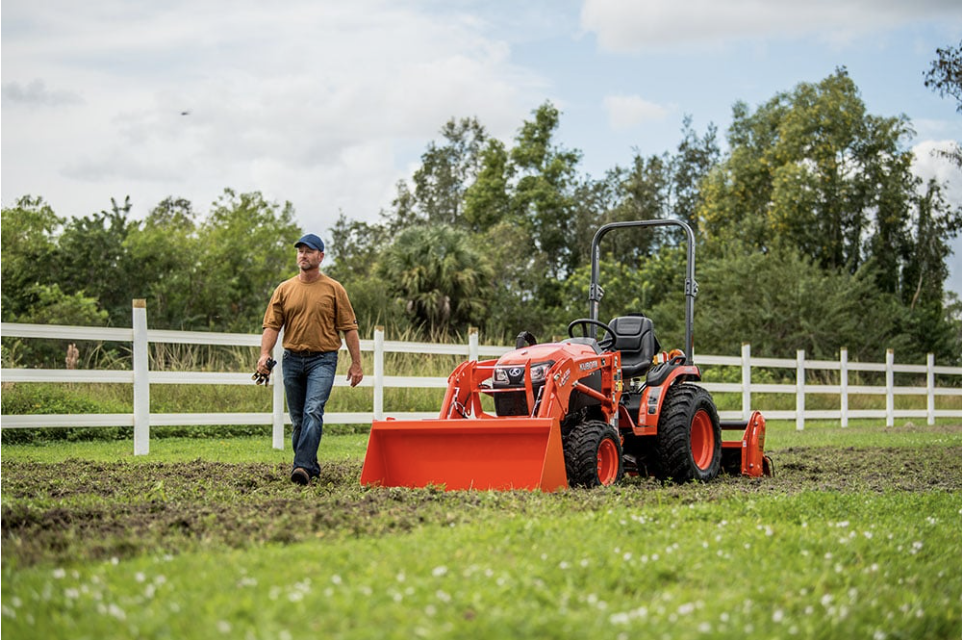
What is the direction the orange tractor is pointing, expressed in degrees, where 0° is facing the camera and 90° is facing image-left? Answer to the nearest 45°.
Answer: approximately 45°

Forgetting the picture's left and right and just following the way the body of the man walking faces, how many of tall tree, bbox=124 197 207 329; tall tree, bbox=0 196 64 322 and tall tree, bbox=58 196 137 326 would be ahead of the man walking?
0

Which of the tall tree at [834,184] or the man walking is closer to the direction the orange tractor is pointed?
the man walking

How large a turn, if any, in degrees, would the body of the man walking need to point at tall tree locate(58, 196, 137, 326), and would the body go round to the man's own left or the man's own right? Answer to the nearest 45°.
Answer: approximately 180°

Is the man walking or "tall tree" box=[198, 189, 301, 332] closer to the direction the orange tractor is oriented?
the man walking

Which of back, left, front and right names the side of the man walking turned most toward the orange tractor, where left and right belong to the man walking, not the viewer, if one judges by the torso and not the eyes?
left

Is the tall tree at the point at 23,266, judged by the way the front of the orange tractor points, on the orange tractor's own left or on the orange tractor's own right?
on the orange tractor's own right

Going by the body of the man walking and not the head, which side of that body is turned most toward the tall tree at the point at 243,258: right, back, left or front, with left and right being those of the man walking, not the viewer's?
back

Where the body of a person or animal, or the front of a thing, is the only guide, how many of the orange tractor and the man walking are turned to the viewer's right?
0

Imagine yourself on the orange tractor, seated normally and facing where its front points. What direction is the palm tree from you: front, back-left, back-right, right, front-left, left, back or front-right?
back-right

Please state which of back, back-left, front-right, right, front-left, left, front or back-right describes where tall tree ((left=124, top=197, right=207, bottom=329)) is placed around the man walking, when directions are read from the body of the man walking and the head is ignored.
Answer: back

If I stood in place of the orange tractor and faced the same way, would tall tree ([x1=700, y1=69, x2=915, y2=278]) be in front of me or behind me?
behind

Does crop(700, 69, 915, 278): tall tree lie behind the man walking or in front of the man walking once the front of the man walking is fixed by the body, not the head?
behind

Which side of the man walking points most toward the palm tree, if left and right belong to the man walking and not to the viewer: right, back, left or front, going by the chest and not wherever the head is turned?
back

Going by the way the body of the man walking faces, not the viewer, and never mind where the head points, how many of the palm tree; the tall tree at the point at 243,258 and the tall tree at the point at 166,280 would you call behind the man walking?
3

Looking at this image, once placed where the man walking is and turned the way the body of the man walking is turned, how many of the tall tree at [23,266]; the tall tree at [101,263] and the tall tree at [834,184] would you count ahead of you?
0

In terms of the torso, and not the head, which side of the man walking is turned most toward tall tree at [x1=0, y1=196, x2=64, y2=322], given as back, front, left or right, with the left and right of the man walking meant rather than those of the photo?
back

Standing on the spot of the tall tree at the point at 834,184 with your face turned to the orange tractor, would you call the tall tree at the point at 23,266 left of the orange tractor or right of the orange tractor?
right

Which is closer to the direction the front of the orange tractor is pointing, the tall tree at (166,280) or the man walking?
the man walking

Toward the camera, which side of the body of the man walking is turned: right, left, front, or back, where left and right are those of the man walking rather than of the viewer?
front
